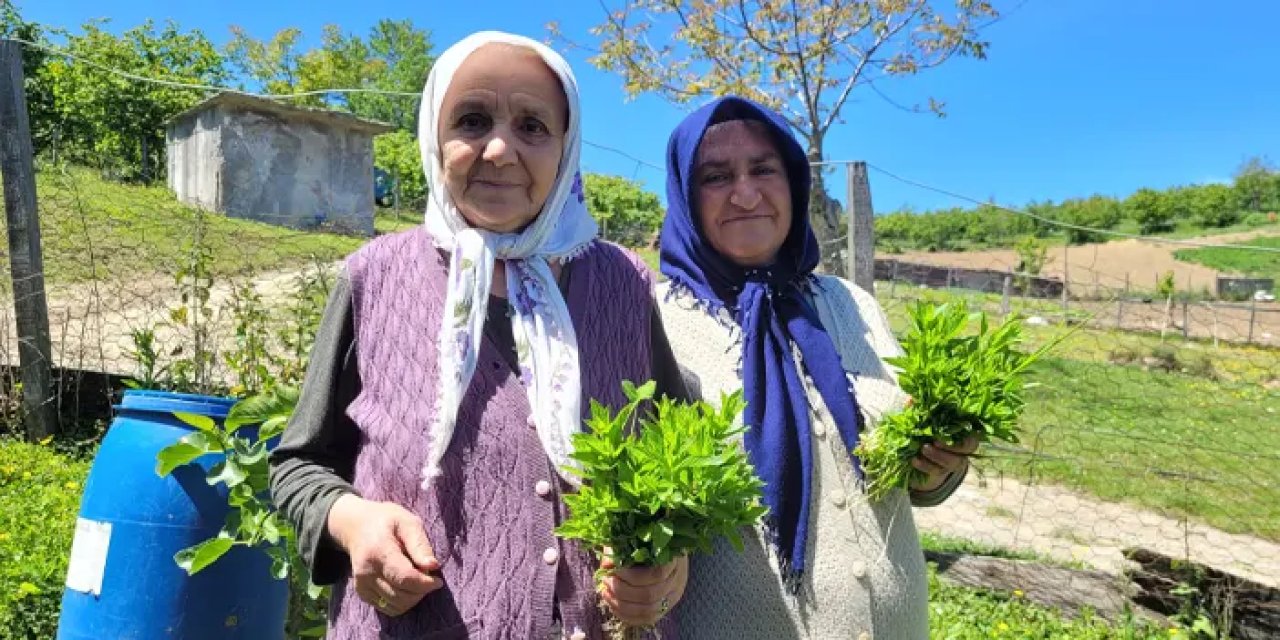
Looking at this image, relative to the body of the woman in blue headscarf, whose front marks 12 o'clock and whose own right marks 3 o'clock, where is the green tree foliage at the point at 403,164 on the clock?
The green tree foliage is roughly at 5 o'clock from the woman in blue headscarf.

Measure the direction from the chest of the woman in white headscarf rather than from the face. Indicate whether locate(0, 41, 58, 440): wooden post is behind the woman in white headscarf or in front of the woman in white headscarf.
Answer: behind

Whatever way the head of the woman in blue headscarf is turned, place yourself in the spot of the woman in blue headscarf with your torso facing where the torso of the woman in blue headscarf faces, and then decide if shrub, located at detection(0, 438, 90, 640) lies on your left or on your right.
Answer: on your right

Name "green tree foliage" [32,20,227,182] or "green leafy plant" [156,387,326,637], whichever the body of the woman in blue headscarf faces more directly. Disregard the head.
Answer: the green leafy plant

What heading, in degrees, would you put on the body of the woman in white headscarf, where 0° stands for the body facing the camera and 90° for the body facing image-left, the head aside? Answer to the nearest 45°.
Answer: approximately 0°
